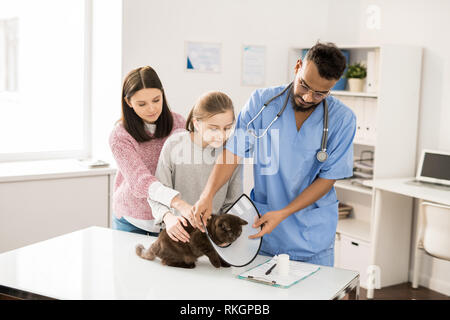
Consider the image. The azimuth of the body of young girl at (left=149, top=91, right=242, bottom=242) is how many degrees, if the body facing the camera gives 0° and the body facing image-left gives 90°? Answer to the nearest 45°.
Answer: approximately 315°

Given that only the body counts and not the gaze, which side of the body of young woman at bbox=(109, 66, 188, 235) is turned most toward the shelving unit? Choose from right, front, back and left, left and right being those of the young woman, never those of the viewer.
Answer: left

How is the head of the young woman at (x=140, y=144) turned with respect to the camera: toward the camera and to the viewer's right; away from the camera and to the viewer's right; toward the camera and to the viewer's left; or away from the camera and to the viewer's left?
toward the camera and to the viewer's right

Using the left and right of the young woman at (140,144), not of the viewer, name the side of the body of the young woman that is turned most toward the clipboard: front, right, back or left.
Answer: front

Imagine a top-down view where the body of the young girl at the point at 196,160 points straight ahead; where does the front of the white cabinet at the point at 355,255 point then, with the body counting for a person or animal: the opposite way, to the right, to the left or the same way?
to the right

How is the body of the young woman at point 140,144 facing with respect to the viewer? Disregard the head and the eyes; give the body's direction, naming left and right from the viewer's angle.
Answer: facing the viewer and to the right of the viewer

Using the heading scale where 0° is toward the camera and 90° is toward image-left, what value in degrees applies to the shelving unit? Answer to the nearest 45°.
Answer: approximately 45°

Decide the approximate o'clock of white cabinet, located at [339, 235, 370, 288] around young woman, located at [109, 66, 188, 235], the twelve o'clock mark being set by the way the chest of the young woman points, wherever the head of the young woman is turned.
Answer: The white cabinet is roughly at 9 o'clock from the young woman.

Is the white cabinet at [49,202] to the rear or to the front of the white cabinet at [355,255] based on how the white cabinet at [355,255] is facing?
to the front

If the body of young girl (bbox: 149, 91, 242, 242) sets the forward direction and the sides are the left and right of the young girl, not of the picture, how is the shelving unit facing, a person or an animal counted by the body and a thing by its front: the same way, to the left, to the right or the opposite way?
to the right

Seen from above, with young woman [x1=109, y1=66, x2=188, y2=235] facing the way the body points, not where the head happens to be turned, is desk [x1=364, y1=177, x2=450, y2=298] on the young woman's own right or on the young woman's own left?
on the young woman's own left

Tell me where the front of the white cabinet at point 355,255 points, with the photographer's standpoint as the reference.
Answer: facing the viewer and to the left of the viewer
